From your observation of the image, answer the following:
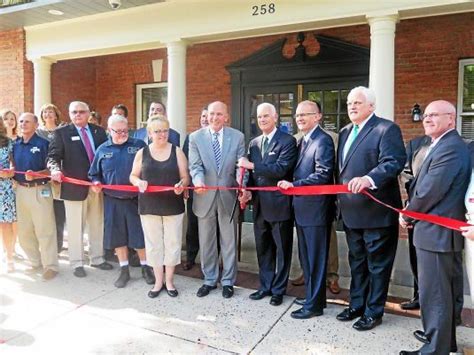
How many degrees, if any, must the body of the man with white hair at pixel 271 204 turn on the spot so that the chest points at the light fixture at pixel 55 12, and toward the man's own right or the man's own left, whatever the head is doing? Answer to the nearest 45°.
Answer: approximately 90° to the man's own right

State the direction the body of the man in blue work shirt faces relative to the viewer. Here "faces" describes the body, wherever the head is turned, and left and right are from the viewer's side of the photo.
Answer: facing the viewer

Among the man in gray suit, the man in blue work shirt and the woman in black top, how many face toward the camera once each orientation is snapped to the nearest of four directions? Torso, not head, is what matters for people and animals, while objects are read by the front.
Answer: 3

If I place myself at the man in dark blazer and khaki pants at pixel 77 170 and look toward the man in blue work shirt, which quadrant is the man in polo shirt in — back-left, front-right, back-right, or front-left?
back-right

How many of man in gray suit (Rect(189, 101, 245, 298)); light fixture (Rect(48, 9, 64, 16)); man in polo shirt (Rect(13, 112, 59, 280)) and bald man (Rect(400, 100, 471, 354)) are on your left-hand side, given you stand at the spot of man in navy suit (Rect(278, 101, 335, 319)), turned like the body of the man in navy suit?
1

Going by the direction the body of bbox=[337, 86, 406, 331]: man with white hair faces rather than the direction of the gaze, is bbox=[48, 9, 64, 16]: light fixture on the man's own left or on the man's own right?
on the man's own right
